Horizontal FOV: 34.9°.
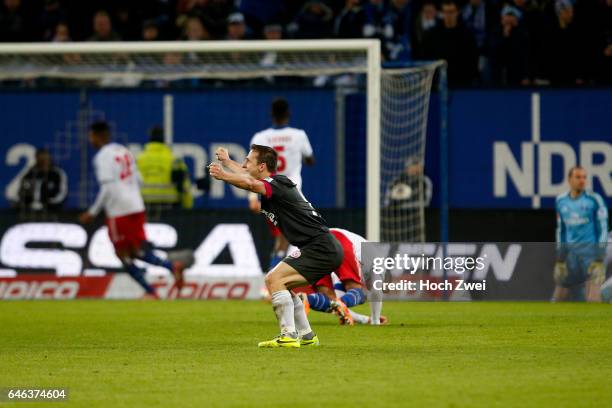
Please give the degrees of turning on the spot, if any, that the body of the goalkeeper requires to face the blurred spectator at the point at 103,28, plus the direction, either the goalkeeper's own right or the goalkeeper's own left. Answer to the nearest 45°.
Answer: approximately 135° to the goalkeeper's own right

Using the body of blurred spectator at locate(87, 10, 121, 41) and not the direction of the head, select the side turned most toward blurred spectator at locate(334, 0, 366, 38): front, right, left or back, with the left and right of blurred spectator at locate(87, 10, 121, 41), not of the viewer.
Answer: left

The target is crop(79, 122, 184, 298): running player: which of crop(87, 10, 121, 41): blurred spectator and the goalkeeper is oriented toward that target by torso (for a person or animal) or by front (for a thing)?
the blurred spectator

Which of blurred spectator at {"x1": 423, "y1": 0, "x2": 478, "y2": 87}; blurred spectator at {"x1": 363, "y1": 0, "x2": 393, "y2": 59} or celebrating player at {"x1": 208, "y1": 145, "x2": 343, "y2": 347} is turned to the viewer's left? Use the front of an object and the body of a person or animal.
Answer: the celebrating player

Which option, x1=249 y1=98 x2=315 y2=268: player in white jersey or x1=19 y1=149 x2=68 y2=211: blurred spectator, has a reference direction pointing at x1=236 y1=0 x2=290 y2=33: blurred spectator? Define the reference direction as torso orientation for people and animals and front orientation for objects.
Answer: the player in white jersey

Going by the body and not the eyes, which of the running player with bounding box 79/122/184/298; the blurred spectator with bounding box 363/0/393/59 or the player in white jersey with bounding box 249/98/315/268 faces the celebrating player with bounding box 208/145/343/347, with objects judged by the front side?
the blurred spectator

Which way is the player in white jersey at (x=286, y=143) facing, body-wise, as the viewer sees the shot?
away from the camera

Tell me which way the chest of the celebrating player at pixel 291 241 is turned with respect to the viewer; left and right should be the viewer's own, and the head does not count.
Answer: facing to the left of the viewer

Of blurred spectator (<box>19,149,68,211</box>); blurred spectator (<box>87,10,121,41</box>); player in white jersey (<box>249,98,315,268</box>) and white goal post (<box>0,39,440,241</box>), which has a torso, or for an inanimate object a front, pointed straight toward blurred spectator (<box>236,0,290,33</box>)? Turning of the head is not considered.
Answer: the player in white jersey

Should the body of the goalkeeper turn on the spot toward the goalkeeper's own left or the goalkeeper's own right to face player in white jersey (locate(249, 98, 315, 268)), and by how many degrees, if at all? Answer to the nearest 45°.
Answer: approximately 90° to the goalkeeper's own right

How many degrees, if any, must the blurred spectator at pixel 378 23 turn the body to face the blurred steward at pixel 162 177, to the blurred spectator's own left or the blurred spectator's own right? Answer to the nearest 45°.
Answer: approximately 45° to the blurred spectator's own right

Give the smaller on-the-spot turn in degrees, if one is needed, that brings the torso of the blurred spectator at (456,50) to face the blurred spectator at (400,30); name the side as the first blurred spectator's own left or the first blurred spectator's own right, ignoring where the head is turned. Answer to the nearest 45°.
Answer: approximately 135° to the first blurred spectator's own right
